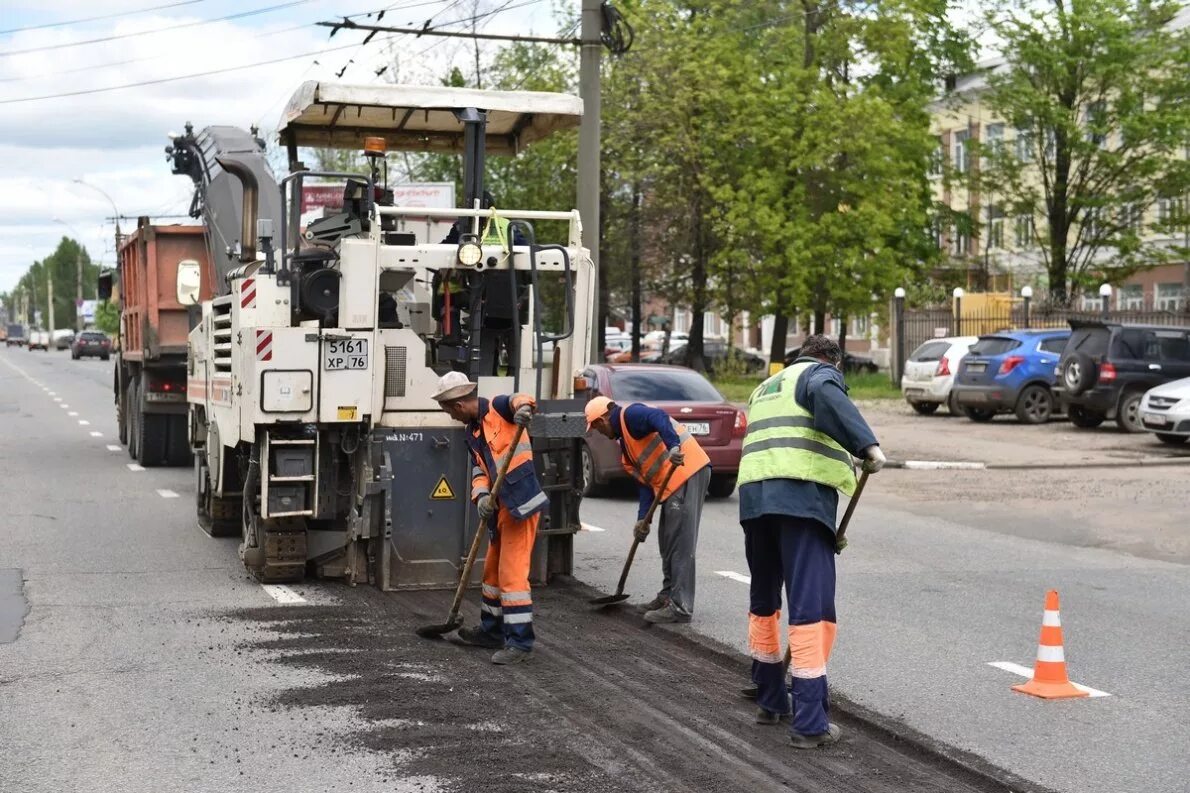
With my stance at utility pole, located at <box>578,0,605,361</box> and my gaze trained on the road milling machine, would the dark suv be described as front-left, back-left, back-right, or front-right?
back-left

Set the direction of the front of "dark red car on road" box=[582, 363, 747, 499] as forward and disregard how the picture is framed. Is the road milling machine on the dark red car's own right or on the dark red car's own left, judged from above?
on the dark red car's own left

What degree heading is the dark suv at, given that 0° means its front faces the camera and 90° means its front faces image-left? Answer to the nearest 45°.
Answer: approximately 225°

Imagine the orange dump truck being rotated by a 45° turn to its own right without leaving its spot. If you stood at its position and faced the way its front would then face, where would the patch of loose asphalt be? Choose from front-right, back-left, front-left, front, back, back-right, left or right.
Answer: back-right

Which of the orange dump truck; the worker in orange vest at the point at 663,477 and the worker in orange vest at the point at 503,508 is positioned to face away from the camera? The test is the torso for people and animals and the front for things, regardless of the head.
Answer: the orange dump truck

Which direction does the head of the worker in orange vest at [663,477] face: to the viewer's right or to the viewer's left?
to the viewer's left

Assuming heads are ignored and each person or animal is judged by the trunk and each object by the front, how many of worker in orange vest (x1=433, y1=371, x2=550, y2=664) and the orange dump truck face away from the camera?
1

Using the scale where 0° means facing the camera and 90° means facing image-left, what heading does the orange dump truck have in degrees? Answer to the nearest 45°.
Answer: approximately 180°

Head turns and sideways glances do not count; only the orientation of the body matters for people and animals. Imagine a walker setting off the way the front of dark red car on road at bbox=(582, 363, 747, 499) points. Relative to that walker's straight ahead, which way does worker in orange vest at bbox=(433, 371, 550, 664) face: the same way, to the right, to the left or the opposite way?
to the left
